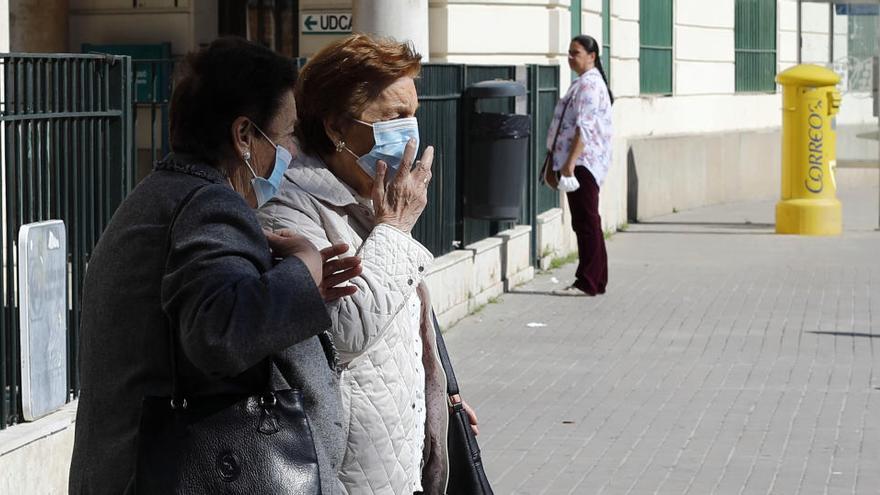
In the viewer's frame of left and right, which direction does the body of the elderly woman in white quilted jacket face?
facing to the right of the viewer

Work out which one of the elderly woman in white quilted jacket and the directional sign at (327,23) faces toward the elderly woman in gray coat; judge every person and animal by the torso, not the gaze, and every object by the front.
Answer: the directional sign

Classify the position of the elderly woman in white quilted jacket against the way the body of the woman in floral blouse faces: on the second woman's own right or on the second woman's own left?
on the second woman's own left

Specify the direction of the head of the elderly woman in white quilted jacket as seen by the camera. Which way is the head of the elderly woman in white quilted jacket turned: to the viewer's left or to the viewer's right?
to the viewer's right

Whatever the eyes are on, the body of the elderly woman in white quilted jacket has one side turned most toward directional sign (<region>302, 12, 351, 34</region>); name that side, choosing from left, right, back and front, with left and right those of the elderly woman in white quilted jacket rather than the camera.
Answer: left

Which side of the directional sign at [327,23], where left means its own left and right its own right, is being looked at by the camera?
front

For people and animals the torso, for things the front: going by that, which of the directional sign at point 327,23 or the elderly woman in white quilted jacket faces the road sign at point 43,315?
the directional sign at point 327,23

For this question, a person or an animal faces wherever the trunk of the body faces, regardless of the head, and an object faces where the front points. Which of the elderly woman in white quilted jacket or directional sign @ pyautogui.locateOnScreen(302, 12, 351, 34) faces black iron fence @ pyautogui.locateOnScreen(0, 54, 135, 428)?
the directional sign

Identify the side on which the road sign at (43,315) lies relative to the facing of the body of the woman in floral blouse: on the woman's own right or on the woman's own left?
on the woman's own left

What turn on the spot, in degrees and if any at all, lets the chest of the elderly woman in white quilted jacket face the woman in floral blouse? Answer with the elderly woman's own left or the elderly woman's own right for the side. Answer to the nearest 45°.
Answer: approximately 90° to the elderly woman's own left

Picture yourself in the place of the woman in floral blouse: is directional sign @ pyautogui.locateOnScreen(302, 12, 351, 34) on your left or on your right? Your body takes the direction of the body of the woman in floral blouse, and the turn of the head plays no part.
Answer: on your right

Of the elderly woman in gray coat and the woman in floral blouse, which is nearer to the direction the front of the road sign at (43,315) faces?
the elderly woman in gray coat

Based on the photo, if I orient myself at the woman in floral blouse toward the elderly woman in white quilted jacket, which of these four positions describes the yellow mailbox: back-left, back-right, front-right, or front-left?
back-left

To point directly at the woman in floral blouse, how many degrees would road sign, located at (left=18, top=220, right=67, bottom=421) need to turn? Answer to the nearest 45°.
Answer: approximately 90° to its left

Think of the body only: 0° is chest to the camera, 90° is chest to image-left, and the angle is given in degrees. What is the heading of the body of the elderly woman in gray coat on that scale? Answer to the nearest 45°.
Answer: approximately 225°
